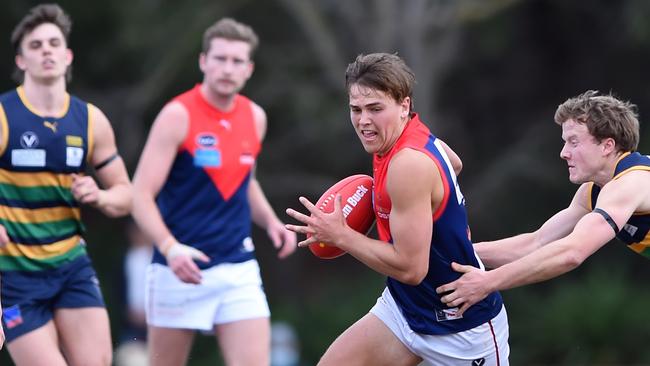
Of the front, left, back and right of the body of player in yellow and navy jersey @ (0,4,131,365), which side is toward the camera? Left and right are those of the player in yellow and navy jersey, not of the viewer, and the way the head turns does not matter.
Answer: front

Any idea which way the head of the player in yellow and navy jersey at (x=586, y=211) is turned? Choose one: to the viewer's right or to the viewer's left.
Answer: to the viewer's left

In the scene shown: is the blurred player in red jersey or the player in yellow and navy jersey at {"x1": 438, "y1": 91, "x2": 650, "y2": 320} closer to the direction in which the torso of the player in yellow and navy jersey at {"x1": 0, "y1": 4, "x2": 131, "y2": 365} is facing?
the player in yellow and navy jersey

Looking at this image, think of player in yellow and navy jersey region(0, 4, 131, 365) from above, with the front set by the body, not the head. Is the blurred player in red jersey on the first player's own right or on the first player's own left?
on the first player's own left

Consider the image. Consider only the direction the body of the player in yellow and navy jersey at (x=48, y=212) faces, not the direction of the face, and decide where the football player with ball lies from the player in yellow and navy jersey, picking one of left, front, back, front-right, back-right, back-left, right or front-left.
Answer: front-left

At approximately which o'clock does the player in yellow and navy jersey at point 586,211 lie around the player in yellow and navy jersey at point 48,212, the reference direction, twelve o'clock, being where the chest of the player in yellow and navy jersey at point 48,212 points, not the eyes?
the player in yellow and navy jersey at point 586,211 is roughly at 10 o'clock from the player in yellow and navy jersey at point 48,212.

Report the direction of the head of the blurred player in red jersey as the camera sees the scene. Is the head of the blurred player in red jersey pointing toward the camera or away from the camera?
toward the camera

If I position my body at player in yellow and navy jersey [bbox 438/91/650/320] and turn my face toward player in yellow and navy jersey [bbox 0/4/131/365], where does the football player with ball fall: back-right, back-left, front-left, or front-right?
front-left

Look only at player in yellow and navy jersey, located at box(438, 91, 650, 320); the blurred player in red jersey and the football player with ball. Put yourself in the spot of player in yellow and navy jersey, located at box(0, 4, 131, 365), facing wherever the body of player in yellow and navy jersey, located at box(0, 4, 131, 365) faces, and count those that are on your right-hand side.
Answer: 0

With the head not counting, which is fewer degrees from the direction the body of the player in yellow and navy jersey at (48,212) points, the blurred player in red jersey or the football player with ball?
the football player with ball

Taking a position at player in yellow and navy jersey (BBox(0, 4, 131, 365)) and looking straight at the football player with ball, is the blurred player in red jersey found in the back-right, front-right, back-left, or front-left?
front-left

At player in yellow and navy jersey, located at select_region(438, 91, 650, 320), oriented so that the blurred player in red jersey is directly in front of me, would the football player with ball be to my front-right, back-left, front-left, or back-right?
front-left

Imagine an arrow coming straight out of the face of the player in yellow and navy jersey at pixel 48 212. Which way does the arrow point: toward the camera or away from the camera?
toward the camera
